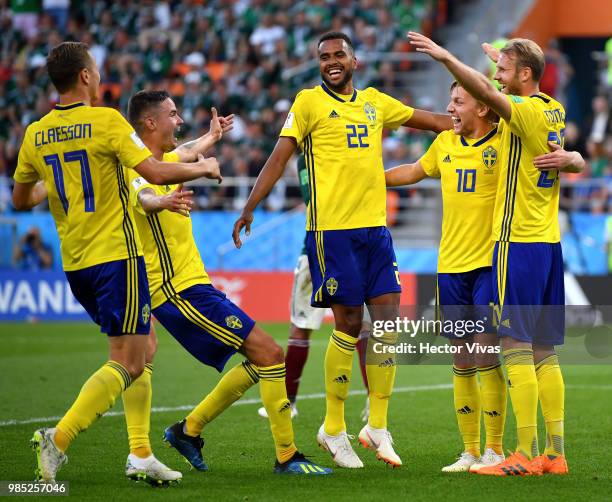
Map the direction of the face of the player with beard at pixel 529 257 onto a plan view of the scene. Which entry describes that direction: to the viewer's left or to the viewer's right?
to the viewer's left

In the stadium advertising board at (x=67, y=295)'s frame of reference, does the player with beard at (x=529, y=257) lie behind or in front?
in front

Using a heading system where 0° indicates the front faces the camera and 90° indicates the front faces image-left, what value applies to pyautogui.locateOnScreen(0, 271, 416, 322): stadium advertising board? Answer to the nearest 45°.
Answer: approximately 0°

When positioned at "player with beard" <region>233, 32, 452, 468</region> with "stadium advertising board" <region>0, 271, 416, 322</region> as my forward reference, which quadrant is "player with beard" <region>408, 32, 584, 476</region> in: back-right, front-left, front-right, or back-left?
back-right

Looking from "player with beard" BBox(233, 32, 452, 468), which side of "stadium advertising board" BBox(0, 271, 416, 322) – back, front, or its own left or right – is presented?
front
